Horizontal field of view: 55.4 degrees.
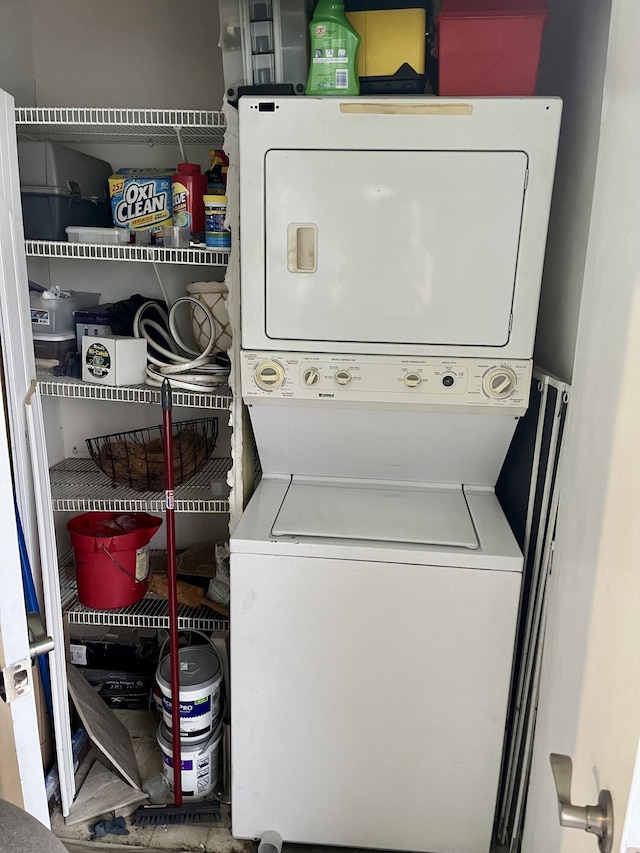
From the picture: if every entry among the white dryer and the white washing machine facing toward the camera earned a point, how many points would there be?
2

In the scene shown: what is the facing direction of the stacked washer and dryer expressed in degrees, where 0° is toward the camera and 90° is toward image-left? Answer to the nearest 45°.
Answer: approximately 0°

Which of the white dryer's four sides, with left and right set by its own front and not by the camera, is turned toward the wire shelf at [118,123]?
right
